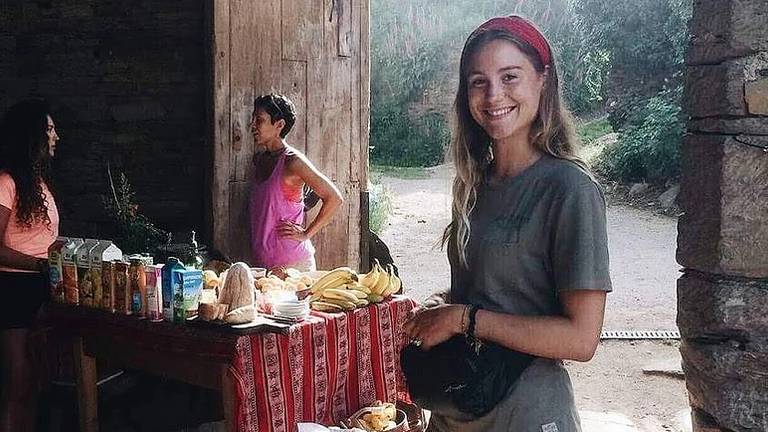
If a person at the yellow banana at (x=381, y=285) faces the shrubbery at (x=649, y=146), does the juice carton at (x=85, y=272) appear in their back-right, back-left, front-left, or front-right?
back-left

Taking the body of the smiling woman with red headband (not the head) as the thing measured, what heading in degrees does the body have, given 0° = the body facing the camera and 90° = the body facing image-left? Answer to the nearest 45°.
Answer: approximately 45°

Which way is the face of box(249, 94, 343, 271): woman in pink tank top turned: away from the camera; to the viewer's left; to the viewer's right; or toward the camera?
to the viewer's left

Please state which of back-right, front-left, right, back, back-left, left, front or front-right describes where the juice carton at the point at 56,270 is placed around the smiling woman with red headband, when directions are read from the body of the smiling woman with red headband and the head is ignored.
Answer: right

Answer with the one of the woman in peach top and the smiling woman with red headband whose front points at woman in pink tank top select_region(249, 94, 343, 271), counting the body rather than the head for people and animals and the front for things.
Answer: the woman in peach top

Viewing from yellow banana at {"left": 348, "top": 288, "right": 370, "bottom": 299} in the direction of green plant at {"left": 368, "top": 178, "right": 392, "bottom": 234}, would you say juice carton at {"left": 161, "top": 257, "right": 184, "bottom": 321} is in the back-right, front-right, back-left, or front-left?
back-left

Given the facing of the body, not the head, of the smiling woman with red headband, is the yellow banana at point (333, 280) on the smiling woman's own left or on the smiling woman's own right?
on the smiling woman's own right

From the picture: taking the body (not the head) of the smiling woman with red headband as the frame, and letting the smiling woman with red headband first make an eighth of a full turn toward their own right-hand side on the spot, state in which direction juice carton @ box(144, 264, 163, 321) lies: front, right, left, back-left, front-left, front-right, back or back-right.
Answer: front-right

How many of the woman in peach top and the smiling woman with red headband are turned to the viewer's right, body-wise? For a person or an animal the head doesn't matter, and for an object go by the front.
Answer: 1

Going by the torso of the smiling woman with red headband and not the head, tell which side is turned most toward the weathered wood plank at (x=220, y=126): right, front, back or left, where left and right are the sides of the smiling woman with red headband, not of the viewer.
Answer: right

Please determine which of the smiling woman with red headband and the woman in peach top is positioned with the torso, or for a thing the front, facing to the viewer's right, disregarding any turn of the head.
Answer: the woman in peach top

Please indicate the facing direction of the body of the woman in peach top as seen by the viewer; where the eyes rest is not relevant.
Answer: to the viewer's right

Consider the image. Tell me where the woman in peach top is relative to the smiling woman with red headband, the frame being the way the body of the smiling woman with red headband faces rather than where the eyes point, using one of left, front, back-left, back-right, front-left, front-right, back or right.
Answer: right

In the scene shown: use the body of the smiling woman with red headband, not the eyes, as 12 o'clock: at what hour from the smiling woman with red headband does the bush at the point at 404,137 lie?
The bush is roughly at 4 o'clock from the smiling woman with red headband.

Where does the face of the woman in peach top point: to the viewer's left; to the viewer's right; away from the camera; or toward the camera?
to the viewer's right
